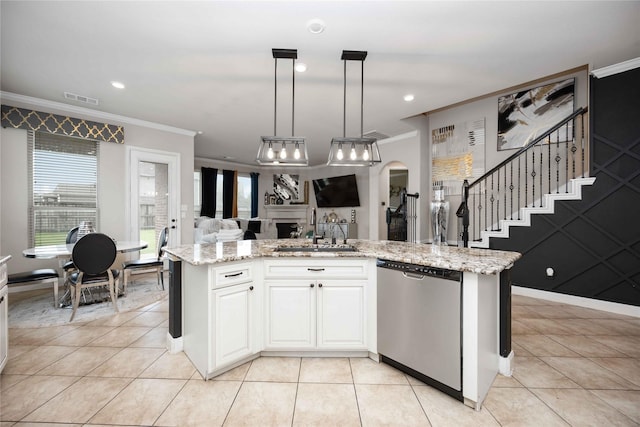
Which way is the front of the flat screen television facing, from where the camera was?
facing the viewer and to the left of the viewer

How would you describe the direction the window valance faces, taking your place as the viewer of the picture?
facing the viewer and to the right of the viewer

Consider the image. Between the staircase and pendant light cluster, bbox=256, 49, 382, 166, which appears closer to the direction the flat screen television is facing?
the pendant light cluster

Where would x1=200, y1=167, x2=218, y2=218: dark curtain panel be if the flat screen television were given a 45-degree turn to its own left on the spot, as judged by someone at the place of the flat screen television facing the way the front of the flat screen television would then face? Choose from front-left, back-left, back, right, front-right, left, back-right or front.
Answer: right

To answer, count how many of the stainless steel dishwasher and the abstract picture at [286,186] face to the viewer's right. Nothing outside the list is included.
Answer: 0

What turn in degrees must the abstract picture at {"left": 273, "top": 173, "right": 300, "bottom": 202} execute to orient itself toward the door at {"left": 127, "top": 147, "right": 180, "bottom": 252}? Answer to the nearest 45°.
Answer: approximately 45° to its right

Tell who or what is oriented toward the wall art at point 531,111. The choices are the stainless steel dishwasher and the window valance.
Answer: the window valance

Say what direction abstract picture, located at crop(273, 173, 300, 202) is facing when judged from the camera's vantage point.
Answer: facing the viewer
